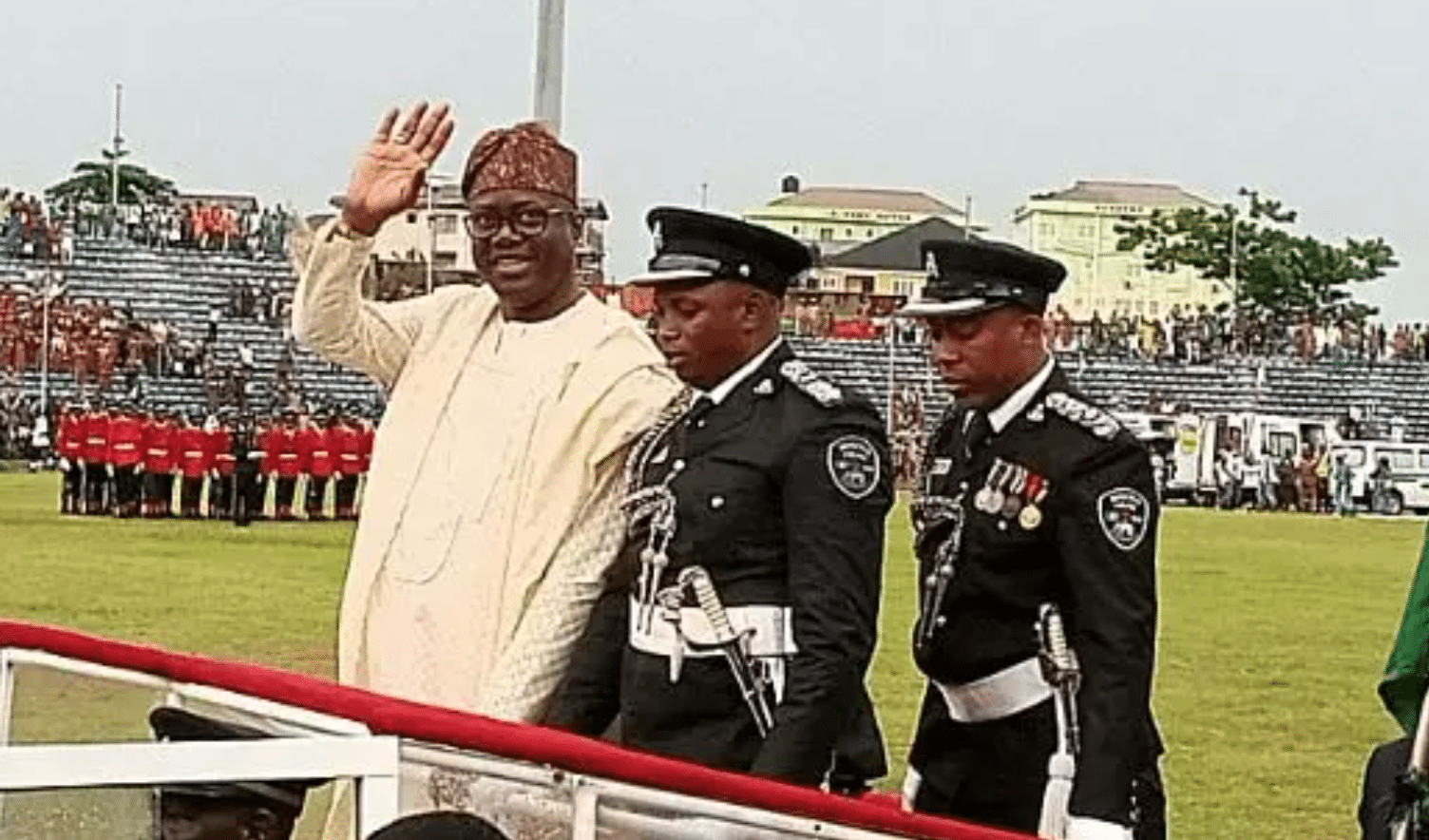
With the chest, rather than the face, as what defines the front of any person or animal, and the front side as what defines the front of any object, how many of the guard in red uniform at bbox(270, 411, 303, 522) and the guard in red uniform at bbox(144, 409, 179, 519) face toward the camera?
2

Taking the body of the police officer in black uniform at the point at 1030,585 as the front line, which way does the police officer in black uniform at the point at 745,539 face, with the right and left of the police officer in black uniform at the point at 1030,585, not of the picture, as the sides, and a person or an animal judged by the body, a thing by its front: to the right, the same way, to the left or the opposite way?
the same way

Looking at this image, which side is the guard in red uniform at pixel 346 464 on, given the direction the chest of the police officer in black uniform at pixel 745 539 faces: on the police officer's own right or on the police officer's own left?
on the police officer's own right

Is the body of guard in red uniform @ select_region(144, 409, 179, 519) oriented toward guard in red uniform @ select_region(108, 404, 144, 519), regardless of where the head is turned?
no

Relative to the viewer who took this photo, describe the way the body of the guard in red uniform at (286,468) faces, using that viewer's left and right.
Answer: facing the viewer

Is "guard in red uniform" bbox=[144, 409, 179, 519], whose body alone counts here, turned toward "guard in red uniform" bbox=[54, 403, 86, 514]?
no

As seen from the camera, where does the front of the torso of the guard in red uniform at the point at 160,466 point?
toward the camera

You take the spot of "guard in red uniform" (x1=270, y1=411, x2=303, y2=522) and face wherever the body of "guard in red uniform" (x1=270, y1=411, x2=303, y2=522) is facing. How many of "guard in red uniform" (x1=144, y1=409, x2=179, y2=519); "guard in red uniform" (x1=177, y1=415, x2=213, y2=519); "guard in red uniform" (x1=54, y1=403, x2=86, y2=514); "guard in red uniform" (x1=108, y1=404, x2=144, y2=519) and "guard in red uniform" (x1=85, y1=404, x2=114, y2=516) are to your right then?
5

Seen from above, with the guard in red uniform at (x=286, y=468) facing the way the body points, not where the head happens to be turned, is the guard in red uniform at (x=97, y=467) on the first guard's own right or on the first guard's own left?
on the first guard's own right

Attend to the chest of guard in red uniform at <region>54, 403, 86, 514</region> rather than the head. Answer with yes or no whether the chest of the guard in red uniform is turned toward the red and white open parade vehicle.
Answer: yes

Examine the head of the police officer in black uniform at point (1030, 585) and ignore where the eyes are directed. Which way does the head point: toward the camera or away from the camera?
toward the camera

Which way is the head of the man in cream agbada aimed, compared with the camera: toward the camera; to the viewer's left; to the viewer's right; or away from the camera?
toward the camera

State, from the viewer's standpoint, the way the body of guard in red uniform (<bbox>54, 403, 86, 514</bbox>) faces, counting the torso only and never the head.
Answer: toward the camera
